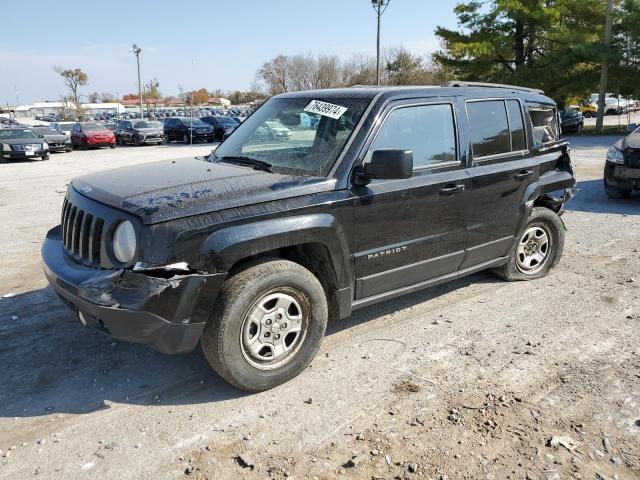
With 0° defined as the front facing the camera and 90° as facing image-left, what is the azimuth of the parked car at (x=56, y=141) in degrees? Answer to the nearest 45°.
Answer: approximately 315°

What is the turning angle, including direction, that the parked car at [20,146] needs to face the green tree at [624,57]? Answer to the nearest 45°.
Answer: approximately 45° to its left

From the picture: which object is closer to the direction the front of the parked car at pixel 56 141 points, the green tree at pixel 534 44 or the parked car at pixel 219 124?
the green tree

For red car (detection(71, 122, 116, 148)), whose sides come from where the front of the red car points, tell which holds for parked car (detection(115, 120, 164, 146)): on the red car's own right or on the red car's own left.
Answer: on the red car's own left

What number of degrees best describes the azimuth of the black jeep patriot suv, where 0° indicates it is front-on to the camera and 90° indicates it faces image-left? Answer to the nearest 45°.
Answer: approximately 45°

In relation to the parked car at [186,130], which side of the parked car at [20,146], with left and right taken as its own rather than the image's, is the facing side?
left

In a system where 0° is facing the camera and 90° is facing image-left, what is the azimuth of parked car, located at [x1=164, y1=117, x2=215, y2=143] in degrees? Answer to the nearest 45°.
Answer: approximately 315°
